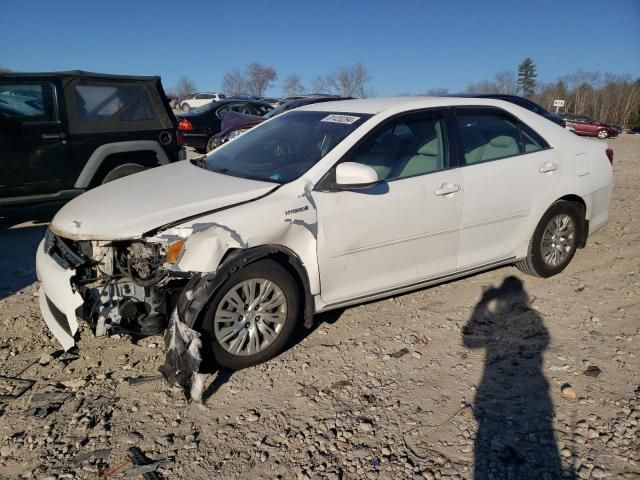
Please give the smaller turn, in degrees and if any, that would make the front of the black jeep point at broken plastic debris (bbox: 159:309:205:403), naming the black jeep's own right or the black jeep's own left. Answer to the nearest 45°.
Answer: approximately 90° to the black jeep's own left

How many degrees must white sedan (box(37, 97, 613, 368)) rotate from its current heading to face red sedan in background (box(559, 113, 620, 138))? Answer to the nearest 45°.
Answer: approximately 180°

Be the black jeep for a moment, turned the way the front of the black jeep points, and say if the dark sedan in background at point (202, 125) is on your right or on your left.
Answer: on your right

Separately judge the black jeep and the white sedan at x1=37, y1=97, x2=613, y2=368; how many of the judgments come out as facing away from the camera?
0

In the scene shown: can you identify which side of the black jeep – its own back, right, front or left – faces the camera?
left

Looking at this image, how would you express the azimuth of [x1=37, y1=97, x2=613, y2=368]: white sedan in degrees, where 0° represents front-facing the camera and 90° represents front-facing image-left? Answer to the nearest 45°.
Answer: approximately 45°

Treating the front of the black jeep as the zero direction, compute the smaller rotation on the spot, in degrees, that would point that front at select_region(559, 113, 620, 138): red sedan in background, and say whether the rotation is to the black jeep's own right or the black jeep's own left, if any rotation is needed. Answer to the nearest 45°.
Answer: approximately 135° to the black jeep's own right

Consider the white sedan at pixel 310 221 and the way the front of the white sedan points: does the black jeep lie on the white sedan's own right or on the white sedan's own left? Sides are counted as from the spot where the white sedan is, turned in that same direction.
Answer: on the white sedan's own right
